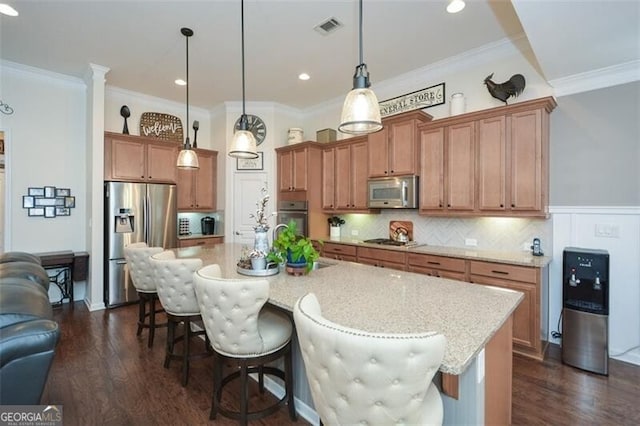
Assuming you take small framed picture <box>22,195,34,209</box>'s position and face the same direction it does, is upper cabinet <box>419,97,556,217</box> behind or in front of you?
in front

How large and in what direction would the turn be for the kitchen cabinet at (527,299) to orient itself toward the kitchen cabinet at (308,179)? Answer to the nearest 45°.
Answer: approximately 45° to its right

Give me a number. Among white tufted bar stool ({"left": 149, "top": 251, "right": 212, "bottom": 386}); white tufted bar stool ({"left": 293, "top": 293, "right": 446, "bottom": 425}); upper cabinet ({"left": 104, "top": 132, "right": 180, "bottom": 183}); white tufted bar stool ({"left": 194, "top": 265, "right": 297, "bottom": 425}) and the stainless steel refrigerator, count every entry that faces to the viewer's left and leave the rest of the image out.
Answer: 0

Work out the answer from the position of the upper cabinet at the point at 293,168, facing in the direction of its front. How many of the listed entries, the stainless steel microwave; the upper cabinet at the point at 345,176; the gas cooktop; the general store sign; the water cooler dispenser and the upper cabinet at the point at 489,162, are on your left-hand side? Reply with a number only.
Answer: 6

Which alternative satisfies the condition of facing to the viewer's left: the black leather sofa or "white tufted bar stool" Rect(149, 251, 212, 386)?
the black leather sofa

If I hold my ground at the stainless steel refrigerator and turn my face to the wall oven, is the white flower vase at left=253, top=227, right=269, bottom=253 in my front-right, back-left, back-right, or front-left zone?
front-right

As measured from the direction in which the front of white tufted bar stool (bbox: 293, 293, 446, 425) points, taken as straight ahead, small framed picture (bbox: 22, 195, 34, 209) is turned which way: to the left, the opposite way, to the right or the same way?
to the right

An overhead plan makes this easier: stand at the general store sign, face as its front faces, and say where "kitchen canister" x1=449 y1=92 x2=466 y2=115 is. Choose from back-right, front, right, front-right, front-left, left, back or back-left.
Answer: left

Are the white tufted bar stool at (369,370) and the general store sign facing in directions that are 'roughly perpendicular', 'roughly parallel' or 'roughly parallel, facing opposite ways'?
roughly parallel, facing opposite ways

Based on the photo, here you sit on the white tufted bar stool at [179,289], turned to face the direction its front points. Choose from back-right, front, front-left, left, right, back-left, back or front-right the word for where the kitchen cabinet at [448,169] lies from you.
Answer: front-right

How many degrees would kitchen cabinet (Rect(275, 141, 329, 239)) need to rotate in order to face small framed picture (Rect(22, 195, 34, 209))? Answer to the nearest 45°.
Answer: approximately 45° to its right

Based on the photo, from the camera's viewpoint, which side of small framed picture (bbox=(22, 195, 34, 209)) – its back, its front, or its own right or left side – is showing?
front

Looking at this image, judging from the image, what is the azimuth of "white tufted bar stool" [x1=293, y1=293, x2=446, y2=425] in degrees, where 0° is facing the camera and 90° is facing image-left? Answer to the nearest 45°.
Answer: approximately 225°

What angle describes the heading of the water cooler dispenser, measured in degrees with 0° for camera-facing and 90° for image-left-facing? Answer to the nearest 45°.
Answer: approximately 45°

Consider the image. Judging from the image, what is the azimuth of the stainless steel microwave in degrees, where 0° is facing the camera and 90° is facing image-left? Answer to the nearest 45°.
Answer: approximately 45°

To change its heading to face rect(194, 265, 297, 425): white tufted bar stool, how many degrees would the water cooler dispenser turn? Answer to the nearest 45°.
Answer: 0° — it already faces it

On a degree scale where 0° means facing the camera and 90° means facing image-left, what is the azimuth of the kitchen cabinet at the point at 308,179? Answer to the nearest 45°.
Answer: approximately 45°

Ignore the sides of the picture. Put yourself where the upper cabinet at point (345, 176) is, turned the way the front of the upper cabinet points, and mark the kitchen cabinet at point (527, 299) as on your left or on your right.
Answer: on your left

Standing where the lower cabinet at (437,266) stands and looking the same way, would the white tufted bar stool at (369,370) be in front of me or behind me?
in front

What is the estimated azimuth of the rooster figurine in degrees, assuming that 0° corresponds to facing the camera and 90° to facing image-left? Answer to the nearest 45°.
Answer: approximately 90°

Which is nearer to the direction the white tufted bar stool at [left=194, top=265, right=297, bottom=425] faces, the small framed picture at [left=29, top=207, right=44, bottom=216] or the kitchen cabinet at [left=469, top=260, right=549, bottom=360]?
the kitchen cabinet
